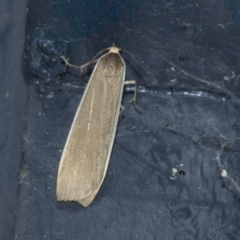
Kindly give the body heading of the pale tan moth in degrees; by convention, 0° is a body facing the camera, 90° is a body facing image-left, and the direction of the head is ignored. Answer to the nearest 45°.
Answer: approximately 180°
